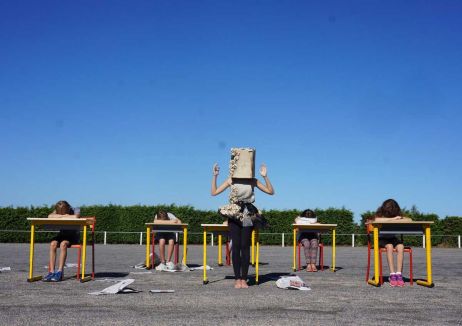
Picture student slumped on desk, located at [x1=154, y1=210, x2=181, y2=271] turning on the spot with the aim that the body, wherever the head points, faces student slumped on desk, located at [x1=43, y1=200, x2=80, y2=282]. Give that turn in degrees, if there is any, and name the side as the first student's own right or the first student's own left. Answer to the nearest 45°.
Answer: approximately 45° to the first student's own right

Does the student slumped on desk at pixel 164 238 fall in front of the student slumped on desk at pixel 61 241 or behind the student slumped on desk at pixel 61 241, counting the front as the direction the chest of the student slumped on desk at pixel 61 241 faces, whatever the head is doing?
behind

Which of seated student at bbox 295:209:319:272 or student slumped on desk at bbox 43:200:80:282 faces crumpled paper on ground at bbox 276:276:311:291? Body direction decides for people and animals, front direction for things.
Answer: the seated student

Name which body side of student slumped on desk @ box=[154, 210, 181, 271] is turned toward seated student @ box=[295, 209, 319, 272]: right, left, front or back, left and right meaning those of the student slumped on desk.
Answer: left

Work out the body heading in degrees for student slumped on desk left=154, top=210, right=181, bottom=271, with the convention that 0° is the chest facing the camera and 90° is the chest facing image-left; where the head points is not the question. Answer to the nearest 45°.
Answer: approximately 0°

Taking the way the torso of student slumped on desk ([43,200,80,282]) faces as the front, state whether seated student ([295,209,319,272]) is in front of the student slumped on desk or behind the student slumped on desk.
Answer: behind
